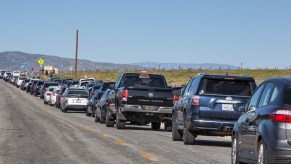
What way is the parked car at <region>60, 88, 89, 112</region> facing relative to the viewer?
away from the camera

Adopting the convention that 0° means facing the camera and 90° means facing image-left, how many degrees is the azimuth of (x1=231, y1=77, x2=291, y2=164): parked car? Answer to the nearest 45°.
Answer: approximately 135°

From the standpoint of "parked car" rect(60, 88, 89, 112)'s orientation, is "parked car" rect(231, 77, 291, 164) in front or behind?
behind

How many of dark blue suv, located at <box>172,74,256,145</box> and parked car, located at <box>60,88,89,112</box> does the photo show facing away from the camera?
2

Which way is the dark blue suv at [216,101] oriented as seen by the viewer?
away from the camera
